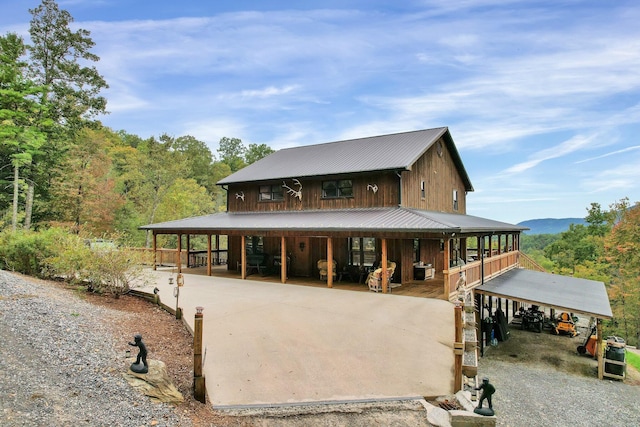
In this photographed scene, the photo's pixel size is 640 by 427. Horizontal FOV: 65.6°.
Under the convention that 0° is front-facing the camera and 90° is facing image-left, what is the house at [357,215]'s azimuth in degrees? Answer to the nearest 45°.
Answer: approximately 45°

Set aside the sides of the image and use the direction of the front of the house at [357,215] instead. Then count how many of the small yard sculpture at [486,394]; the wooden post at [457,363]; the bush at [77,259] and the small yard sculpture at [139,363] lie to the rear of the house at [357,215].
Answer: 0

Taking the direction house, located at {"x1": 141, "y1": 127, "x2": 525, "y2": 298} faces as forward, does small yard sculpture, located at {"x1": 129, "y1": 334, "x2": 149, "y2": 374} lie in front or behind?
in front

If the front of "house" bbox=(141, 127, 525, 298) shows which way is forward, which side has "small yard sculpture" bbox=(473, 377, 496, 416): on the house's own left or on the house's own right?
on the house's own left

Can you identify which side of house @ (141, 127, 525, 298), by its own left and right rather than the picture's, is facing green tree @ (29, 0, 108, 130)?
right

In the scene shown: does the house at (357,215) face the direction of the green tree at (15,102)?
no

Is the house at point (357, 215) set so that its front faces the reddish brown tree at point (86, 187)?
no

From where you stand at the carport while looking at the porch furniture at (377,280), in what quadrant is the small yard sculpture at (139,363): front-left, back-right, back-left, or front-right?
front-left
